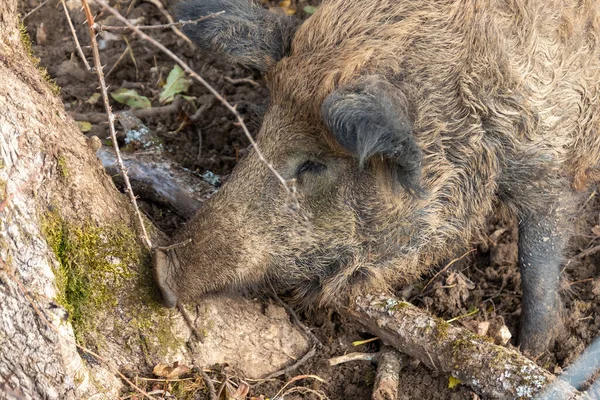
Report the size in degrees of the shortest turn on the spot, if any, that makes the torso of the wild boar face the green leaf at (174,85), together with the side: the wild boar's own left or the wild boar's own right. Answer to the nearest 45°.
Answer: approximately 45° to the wild boar's own right

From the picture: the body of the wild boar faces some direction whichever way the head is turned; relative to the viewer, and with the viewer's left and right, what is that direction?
facing to the left of the viewer

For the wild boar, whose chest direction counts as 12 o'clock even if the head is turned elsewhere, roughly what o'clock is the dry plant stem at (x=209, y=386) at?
The dry plant stem is roughly at 11 o'clock from the wild boar.

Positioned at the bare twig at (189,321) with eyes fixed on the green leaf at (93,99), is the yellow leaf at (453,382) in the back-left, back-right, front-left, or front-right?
back-right

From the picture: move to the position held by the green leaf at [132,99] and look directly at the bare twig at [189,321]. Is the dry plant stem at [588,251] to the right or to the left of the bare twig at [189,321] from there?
left

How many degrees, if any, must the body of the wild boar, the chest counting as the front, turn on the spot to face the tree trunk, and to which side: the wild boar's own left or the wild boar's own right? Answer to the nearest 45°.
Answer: approximately 45° to the wild boar's own left

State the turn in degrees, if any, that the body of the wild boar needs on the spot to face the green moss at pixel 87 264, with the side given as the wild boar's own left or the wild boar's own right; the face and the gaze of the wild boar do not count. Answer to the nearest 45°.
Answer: approximately 45° to the wild boar's own left

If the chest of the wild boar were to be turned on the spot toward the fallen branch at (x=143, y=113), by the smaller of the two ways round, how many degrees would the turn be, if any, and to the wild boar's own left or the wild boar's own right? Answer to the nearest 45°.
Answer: approximately 45° to the wild boar's own right
